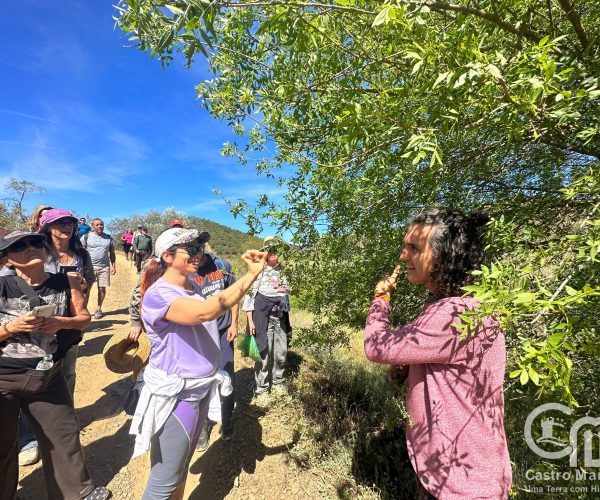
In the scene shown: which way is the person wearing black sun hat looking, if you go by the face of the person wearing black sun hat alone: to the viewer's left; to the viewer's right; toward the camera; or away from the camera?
toward the camera

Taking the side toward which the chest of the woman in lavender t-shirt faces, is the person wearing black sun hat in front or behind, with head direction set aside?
behind

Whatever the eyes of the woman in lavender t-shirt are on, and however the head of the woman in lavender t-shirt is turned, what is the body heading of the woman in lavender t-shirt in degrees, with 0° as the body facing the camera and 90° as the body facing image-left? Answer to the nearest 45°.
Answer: approximately 270°

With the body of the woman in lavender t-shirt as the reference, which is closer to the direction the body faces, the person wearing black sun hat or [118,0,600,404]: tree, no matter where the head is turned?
the tree
